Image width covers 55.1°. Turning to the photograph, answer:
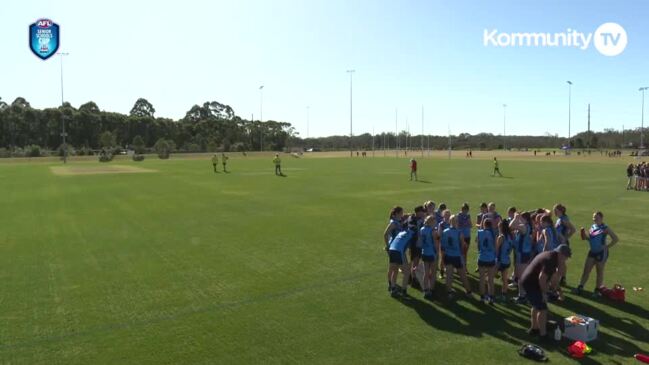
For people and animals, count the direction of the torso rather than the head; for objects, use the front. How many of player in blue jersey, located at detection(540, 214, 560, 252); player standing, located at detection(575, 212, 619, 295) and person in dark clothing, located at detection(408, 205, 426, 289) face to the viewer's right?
1

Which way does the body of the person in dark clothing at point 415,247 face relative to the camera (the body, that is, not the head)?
to the viewer's right

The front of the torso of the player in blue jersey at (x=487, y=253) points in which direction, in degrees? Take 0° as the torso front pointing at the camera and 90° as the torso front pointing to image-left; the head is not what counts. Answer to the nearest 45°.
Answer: approximately 180°

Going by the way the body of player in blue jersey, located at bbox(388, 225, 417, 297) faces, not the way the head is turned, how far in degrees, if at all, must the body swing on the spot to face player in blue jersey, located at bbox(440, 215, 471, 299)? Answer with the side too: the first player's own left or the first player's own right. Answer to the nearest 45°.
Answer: approximately 45° to the first player's own right

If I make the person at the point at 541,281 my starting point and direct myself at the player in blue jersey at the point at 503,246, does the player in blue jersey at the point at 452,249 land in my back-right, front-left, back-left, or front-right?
front-left

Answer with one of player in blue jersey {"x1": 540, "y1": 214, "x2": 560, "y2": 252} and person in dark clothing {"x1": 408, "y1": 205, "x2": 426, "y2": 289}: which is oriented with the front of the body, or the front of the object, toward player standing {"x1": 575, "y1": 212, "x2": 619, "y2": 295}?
person in dark clothing {"x1": 408, "y1": 205, "x2": 426, "y2": 289}

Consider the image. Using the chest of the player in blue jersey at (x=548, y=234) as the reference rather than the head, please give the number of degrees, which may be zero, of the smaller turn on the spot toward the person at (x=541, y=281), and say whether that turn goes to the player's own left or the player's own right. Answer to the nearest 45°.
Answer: approximately 135° to the player's own left

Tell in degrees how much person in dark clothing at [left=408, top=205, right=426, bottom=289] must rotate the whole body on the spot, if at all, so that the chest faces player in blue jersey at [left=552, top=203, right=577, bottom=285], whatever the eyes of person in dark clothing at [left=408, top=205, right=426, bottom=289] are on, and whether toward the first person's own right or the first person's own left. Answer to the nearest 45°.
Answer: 0° — they already face them

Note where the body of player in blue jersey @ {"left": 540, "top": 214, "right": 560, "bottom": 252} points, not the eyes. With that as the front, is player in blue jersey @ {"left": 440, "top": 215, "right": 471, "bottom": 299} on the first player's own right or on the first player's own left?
on the first player's own left

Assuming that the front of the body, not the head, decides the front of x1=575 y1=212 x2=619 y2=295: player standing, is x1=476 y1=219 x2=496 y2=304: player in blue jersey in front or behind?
in front

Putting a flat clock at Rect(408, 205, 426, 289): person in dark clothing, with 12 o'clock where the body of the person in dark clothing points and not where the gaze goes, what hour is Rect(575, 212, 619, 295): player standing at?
The player standing is roughly at 12 o'clock from the person in dark clothing.

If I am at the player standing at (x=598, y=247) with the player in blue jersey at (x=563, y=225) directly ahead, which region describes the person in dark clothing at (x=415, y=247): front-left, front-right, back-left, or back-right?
front-left

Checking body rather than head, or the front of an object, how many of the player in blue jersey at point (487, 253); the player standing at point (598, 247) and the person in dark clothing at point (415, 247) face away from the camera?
1

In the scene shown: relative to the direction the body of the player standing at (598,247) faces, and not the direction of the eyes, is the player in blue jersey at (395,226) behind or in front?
in front

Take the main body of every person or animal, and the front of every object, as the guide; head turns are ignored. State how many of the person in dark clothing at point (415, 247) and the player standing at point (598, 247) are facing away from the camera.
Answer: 0

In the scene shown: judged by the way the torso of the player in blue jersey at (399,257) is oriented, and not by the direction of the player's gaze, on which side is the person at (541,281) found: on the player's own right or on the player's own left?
on the player's own right

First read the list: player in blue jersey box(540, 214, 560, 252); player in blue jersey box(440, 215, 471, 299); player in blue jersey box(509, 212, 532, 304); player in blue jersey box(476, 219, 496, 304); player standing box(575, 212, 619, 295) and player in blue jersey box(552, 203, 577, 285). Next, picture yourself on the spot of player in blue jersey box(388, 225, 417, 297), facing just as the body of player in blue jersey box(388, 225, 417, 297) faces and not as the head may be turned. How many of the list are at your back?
0

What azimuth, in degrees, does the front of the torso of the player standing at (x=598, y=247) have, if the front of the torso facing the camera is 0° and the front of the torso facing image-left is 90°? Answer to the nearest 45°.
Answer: approximately 45°

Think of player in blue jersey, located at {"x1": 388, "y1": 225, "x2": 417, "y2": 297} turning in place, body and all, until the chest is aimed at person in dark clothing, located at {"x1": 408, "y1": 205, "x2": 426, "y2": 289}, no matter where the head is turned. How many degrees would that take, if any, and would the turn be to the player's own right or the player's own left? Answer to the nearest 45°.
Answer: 0° — they already face them

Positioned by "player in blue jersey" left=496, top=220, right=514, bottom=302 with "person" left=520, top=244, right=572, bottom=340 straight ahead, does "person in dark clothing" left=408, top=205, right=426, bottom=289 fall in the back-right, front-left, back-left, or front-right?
back-right
